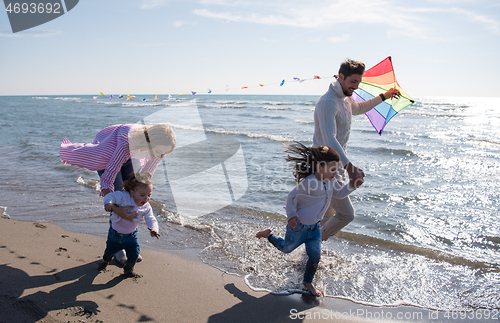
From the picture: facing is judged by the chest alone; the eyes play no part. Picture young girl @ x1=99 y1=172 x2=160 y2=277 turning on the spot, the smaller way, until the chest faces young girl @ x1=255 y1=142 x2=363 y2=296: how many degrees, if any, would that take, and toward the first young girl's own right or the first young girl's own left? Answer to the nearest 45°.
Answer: approximately 45° to the first young girl's own left

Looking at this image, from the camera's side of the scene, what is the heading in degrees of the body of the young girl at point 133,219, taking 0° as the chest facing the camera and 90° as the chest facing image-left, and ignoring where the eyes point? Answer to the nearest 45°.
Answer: approximately 315°
